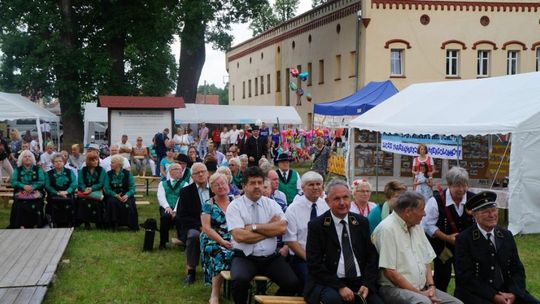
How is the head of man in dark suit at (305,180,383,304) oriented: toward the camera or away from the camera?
toward the camera

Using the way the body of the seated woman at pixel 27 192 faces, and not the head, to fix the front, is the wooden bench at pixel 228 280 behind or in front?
in front

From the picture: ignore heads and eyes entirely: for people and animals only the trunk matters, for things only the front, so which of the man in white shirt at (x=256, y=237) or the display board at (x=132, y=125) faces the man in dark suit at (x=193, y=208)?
the display board

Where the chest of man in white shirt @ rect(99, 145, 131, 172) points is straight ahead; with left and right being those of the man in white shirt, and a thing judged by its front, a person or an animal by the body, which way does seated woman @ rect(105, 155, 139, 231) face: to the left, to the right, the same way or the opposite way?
the same way

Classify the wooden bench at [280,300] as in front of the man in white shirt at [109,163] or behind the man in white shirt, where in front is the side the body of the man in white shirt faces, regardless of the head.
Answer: in front

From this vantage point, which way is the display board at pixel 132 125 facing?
toward the camera

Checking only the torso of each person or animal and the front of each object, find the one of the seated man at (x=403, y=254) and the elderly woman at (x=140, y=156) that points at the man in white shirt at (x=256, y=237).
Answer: the elderly woman

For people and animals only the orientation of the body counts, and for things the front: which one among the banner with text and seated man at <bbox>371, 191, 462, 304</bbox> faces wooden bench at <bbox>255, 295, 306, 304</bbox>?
the banner with text

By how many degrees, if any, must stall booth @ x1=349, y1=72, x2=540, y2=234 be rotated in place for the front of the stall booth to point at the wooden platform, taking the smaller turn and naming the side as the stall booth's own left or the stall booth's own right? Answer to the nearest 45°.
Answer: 0° — it already faces it

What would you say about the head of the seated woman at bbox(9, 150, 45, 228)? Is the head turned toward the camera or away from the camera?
toward the camera

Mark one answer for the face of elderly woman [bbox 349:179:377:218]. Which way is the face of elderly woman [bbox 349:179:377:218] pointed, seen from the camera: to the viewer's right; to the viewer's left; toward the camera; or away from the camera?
toward the camera

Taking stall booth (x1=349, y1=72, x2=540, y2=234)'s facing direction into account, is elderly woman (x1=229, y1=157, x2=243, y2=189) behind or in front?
in front

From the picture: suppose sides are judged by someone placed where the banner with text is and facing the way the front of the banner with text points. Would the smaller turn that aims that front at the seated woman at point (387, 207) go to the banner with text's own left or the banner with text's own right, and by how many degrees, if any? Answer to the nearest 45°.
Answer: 0° — it already faces them

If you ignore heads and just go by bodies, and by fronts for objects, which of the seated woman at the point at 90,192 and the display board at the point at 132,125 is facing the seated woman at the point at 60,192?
the display board

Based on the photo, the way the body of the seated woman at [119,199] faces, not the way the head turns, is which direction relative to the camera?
toward the camera

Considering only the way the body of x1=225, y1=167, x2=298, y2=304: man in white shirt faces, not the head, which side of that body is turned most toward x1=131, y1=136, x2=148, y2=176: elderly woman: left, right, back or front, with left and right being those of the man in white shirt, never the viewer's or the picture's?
back

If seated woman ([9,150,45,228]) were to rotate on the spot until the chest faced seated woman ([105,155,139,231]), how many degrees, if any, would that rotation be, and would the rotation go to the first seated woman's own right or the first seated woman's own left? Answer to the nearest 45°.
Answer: approximately 90° to the first seated woman's own left

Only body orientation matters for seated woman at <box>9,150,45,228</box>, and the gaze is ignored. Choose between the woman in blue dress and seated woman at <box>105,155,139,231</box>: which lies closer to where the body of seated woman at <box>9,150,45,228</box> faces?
the woman in blue dress

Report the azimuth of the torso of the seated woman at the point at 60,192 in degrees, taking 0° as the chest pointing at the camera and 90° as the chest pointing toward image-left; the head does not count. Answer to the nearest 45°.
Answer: approximately 0°

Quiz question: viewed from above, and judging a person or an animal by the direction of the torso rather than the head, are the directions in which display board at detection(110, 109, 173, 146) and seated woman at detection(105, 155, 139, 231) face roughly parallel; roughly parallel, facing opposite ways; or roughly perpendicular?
roughly parallel

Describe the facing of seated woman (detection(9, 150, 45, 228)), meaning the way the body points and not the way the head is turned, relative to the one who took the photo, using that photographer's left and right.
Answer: facing the viewer

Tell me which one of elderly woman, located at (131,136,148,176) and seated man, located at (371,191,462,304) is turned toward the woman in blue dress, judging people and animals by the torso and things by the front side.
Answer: the elderly woman
